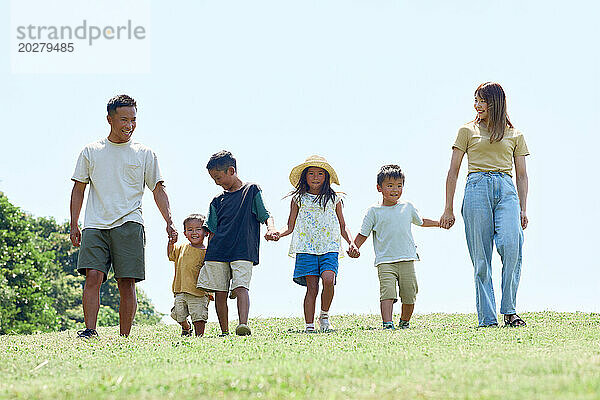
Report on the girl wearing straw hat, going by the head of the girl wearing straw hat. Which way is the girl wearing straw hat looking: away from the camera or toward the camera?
toward the camera

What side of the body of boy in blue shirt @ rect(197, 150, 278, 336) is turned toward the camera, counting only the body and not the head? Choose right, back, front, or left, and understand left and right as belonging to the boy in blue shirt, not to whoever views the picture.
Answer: front

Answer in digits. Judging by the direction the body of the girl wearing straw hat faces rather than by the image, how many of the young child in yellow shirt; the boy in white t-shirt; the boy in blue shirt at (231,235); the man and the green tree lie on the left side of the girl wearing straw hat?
1

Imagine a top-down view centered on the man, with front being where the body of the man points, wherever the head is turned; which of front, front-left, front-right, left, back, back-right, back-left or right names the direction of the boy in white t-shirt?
left

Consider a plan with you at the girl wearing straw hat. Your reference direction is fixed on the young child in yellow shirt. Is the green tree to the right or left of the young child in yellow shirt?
right

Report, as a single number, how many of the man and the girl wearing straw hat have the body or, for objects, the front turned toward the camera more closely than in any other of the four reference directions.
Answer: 2

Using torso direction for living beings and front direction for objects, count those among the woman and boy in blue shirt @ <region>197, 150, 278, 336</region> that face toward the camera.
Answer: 2

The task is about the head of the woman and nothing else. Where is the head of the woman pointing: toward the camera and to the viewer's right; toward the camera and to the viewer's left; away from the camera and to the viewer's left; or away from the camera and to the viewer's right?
toward the camera and to the viewer's left

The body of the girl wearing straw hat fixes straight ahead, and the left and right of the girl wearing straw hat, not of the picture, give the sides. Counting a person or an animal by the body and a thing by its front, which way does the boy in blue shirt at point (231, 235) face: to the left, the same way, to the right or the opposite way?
the same way

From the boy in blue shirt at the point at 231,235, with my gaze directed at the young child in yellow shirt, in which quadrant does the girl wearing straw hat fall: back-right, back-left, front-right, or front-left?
back-right

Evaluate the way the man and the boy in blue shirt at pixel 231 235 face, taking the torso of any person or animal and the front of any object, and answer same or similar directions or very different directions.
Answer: same or similar directions

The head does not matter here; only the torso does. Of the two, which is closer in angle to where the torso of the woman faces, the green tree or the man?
the man

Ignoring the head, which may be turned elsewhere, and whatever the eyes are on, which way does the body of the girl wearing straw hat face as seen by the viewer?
toward the camera

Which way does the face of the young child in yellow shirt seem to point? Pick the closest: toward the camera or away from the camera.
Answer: toward the camera

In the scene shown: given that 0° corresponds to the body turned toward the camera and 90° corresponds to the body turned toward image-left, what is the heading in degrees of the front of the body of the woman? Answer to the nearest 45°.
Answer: approximately 0°
